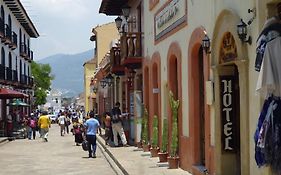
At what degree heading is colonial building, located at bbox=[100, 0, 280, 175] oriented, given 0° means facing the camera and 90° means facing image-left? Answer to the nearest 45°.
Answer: approximately 45°

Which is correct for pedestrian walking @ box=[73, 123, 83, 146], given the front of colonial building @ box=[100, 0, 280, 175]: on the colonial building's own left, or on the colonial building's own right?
on the colonial building's own right

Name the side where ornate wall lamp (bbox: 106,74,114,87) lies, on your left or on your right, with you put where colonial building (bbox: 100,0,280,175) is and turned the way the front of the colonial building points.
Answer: on your right
